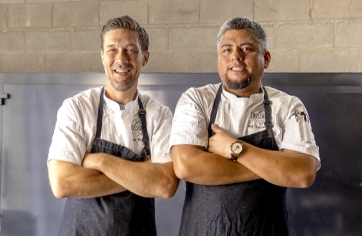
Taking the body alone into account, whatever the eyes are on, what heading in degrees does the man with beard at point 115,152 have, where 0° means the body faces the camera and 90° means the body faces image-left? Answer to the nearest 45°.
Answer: approximately 0°

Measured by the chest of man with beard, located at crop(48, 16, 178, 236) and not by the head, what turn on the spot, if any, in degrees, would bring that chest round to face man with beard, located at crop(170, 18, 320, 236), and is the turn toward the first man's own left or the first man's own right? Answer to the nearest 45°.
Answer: approximately 90° to the first man's own left
